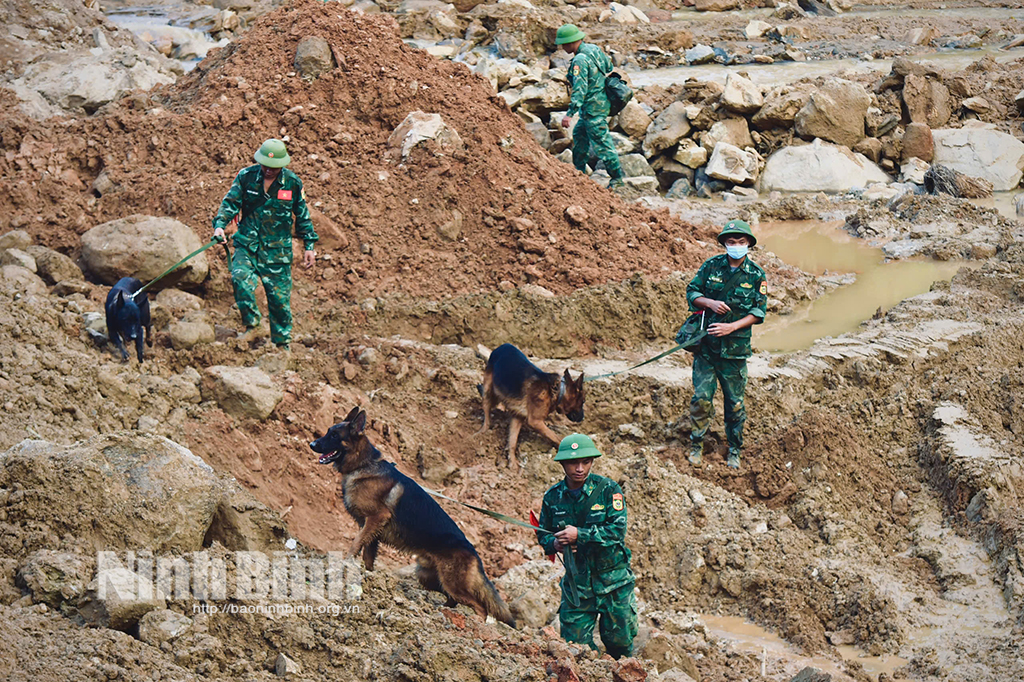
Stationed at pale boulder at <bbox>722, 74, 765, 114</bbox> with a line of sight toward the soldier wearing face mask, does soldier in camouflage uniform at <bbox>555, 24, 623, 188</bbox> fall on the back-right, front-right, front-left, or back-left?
front-right

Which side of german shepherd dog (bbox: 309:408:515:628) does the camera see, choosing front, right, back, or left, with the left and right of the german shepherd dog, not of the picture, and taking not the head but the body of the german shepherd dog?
left

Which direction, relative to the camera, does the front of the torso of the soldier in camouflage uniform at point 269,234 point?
toward the camera

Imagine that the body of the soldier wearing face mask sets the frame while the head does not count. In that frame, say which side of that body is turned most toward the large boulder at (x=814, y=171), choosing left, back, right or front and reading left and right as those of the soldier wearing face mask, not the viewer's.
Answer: back

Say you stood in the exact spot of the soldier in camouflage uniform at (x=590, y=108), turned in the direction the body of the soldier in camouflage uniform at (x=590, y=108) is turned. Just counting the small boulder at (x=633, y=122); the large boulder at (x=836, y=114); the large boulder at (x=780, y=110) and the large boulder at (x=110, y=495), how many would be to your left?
1

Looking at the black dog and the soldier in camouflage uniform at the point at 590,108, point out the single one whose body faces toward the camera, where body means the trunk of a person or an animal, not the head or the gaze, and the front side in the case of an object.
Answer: the black dog

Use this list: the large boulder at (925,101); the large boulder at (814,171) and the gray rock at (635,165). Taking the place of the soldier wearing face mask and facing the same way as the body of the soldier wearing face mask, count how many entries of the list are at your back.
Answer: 3

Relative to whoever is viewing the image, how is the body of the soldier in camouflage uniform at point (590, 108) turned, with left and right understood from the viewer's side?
facing to the left of the viewer

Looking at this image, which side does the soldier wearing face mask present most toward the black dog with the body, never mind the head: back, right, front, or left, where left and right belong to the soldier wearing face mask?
right
